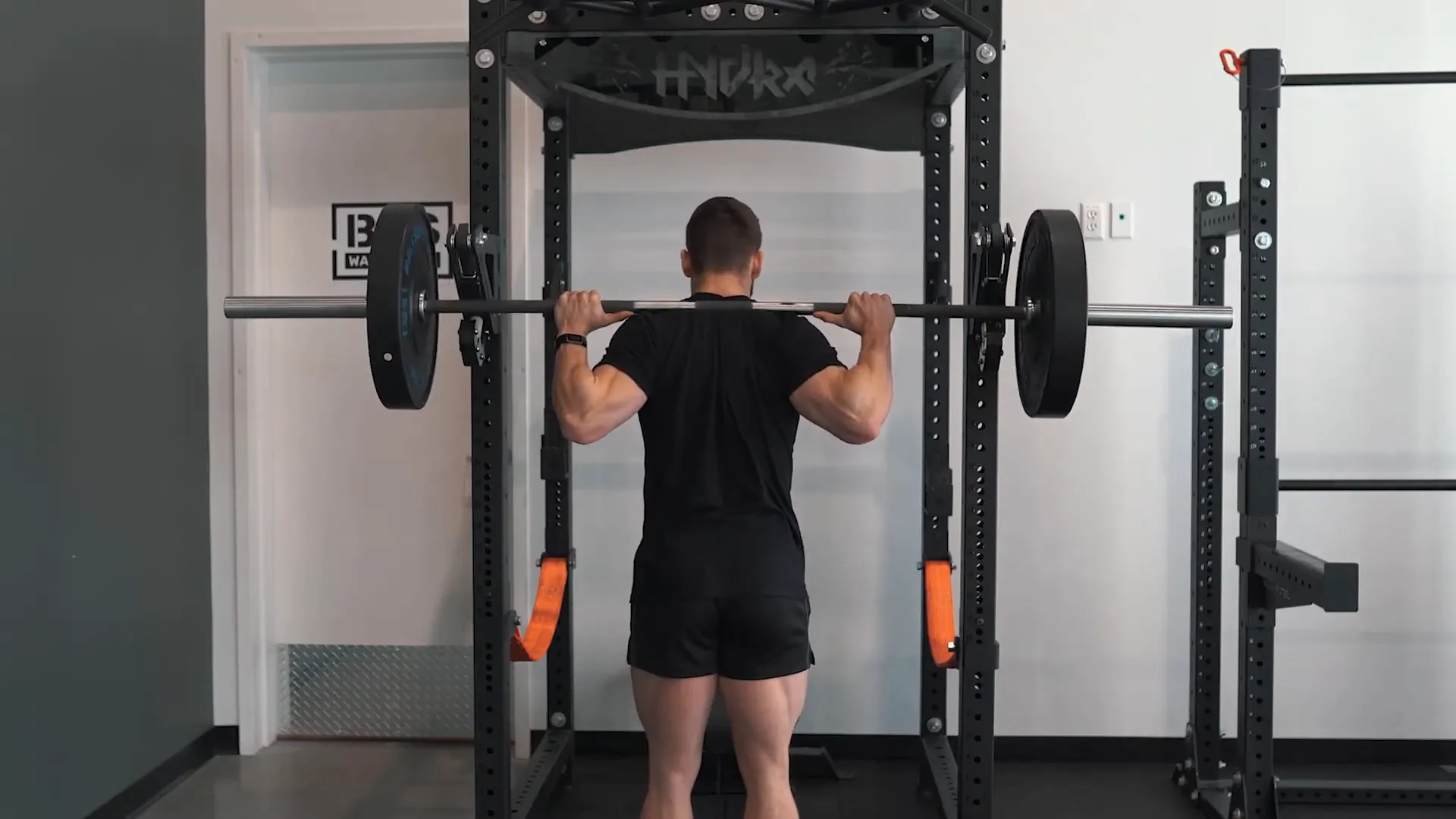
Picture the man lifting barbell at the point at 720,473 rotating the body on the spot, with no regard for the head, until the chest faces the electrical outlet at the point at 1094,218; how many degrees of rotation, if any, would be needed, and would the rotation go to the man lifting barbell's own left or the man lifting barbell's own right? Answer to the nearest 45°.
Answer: approximately 45° to the man lifting barbell's own right

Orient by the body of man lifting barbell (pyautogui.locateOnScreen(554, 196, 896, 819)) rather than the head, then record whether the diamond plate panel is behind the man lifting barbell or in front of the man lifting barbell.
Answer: in front

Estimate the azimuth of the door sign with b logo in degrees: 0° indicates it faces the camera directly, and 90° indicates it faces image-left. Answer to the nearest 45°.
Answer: approximately 0°

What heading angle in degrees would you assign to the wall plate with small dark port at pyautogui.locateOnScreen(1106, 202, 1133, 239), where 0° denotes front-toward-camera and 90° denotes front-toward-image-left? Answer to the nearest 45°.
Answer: approximately 0°

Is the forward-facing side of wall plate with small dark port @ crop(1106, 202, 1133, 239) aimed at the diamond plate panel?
no

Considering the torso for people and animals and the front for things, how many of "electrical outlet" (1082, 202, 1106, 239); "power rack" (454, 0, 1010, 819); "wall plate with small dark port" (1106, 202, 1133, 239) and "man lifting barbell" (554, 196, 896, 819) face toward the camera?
3

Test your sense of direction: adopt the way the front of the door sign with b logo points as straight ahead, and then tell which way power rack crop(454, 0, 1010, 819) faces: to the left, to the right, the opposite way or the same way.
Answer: the same way

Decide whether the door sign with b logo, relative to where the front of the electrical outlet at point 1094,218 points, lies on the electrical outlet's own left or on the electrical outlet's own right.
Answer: on the electrical outlet's own right

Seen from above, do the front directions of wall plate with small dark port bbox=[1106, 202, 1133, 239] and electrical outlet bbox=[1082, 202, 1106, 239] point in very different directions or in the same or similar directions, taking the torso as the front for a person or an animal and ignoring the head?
same or similar directions

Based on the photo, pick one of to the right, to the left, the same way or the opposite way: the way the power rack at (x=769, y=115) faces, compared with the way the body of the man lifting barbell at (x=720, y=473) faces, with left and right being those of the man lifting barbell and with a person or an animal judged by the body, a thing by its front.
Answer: the opposite way

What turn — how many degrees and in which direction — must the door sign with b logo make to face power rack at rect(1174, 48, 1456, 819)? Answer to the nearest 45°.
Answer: approximately 45° to its left

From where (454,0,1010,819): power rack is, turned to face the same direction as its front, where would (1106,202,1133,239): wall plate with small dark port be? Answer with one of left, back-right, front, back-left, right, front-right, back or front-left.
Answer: back-left

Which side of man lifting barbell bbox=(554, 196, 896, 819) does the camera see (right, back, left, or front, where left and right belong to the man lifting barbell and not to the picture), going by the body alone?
back

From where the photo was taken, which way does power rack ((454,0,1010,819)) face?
toward the camera

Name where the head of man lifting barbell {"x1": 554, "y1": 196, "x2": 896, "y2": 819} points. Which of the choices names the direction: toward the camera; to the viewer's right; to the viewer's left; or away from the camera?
away from the camera

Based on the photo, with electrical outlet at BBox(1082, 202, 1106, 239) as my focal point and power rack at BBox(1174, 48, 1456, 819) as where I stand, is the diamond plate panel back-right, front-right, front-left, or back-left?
front-left

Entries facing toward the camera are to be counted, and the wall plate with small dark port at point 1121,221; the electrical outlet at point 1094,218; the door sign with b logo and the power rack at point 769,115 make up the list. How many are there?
4

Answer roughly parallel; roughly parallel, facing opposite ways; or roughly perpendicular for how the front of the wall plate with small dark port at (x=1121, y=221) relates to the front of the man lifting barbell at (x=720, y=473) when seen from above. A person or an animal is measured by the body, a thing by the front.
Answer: roughly parallel, facing opposite ways

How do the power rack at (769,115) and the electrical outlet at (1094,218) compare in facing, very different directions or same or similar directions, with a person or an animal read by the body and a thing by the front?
same or similar directions
